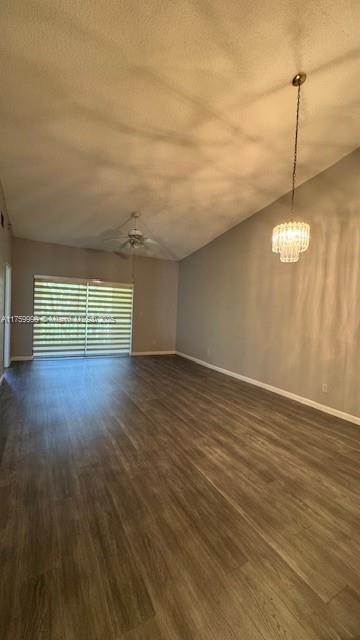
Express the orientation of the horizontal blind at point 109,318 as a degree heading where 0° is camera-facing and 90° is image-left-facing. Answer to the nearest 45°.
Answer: approximately 0°

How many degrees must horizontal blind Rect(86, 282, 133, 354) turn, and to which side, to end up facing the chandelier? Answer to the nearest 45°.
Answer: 0° — it already faces it
